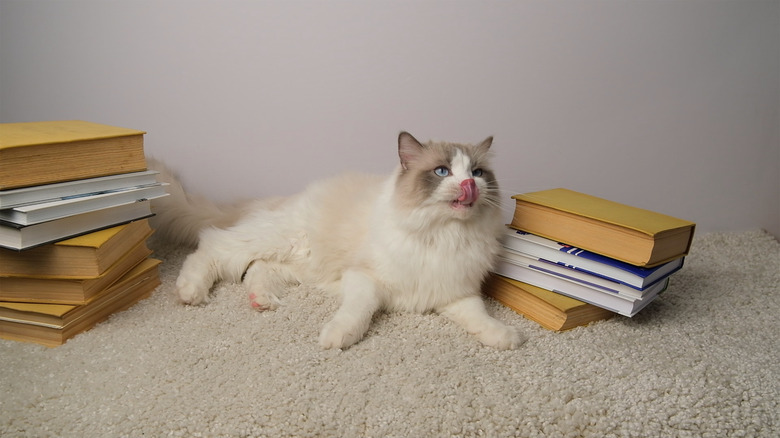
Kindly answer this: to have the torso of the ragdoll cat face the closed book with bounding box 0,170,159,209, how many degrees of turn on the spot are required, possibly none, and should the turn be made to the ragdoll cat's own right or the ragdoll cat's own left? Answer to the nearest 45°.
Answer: approximately 135° to the ragdoll cat's own right

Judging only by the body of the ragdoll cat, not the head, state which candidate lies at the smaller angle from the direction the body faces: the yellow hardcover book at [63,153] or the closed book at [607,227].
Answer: the closed book

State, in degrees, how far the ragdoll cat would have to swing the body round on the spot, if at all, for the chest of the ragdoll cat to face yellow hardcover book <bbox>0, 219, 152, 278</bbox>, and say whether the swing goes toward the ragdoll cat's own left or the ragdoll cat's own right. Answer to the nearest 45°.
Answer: approximately 135° to the ragdoll cat's own right

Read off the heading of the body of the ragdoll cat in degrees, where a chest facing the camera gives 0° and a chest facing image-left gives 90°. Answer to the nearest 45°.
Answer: approximately 315°
